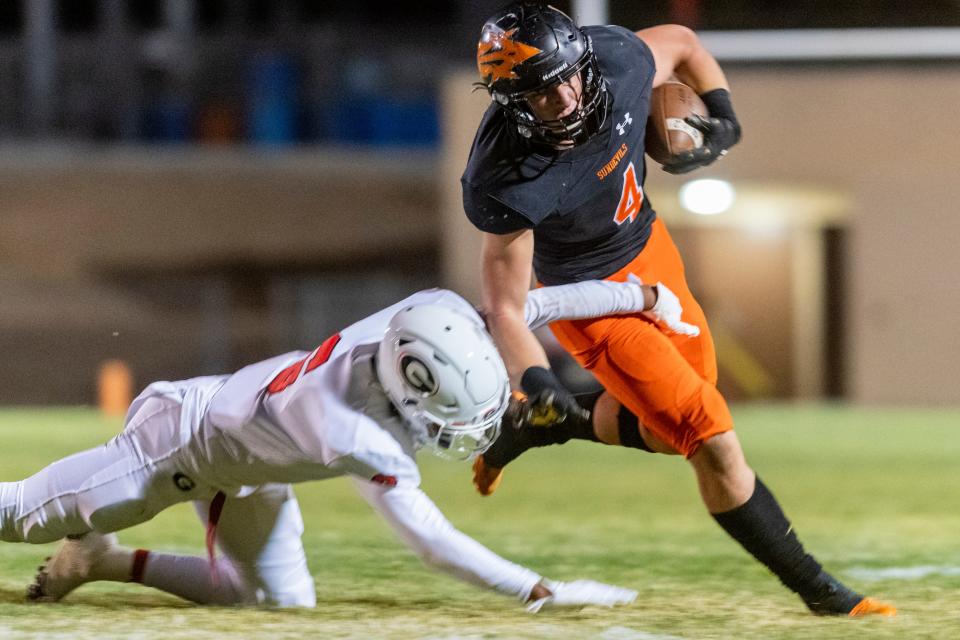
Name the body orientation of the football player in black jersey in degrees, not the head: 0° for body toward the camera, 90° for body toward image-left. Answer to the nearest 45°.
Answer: approximately 315°

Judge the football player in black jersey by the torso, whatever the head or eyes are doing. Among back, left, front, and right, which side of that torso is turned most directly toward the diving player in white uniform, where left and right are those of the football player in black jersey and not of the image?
right
